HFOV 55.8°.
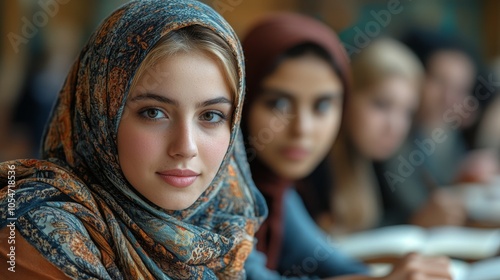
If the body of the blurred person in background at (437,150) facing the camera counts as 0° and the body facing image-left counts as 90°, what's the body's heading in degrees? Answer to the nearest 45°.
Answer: approximately 315°

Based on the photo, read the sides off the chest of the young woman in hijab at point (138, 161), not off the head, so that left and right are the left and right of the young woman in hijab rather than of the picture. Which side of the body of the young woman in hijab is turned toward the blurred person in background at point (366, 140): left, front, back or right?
left

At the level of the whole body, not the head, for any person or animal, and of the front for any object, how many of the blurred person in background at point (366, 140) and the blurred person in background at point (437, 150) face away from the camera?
0

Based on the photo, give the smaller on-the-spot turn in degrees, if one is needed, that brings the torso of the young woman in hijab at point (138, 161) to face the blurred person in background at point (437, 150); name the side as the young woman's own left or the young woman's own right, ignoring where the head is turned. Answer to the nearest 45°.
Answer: approximately 90° to the young woman's own left

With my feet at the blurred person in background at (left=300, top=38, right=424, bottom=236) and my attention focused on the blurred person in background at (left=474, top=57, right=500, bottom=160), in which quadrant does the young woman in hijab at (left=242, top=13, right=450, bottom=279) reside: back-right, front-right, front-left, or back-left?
back-right

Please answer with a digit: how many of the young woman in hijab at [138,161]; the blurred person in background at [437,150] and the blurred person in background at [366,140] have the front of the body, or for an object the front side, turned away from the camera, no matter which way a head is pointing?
0

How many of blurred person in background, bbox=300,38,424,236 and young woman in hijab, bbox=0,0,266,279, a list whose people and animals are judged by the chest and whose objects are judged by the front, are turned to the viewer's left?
0

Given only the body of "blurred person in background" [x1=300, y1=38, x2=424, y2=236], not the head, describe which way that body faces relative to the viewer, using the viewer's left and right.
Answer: facing the viewer and to the right of the viewer

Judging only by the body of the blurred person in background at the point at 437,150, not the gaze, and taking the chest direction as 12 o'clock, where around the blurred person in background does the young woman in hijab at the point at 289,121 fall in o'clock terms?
The young woman in hijab is roughly at 2 o'clock from the blurred person in background.
